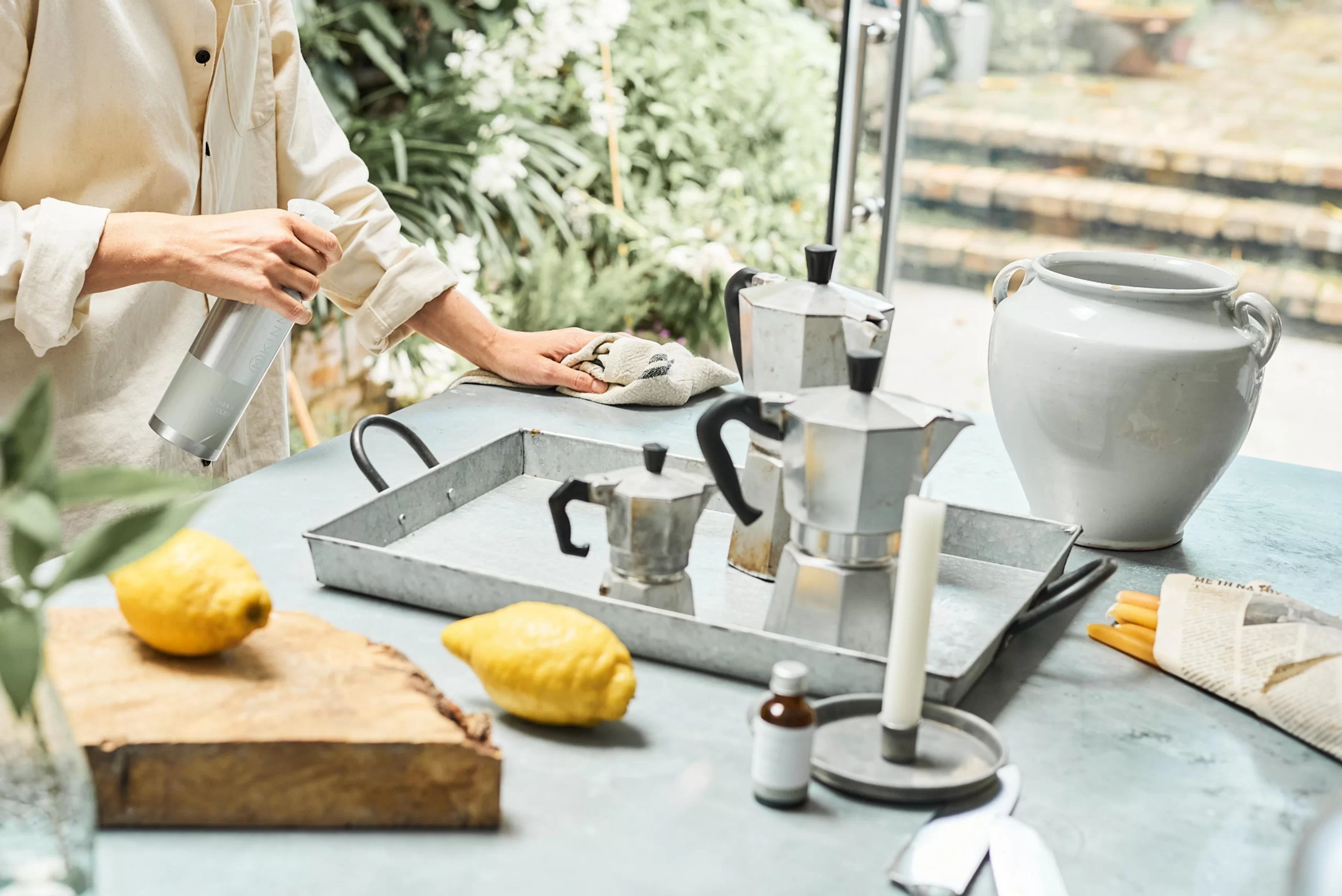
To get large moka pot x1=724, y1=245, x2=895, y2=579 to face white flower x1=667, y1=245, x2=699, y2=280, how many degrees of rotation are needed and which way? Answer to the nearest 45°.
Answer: approximately 135° to its left

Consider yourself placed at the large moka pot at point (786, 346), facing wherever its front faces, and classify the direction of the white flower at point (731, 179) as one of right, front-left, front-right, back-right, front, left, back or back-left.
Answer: back-left

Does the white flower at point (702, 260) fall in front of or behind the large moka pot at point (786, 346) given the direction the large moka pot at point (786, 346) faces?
behind

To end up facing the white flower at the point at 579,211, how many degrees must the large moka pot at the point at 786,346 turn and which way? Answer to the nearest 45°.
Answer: approximately 135° to its left

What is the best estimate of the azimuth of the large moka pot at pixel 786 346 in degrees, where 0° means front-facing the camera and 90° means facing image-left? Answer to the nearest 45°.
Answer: approximately 315°

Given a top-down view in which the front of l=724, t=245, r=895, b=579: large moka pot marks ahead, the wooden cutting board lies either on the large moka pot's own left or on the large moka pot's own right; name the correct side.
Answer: on the large moka pot's own right
